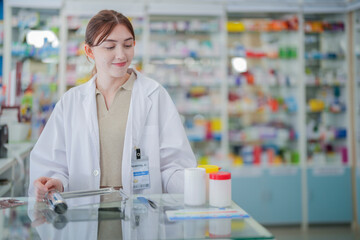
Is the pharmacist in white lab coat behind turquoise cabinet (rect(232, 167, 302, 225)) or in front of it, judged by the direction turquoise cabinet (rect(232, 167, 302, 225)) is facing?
in front

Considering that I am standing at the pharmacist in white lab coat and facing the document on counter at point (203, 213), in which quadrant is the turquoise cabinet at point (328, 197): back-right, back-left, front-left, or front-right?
back-left

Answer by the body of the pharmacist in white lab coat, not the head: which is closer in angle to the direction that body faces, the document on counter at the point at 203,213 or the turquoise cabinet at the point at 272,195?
the document on counter

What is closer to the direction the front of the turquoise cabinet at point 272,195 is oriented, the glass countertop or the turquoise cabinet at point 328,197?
the glass countertop

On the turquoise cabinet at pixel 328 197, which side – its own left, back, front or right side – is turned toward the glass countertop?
front

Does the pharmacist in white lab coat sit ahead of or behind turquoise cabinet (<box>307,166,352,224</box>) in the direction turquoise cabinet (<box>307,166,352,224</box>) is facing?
ahead

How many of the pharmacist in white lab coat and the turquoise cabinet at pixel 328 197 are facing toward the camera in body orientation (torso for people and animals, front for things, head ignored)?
2

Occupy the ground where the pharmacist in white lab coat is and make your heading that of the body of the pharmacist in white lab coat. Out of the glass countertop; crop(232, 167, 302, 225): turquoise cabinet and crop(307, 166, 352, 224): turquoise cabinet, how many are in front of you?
1

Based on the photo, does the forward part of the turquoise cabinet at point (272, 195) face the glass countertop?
yes

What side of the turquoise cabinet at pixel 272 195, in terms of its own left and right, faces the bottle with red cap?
front
